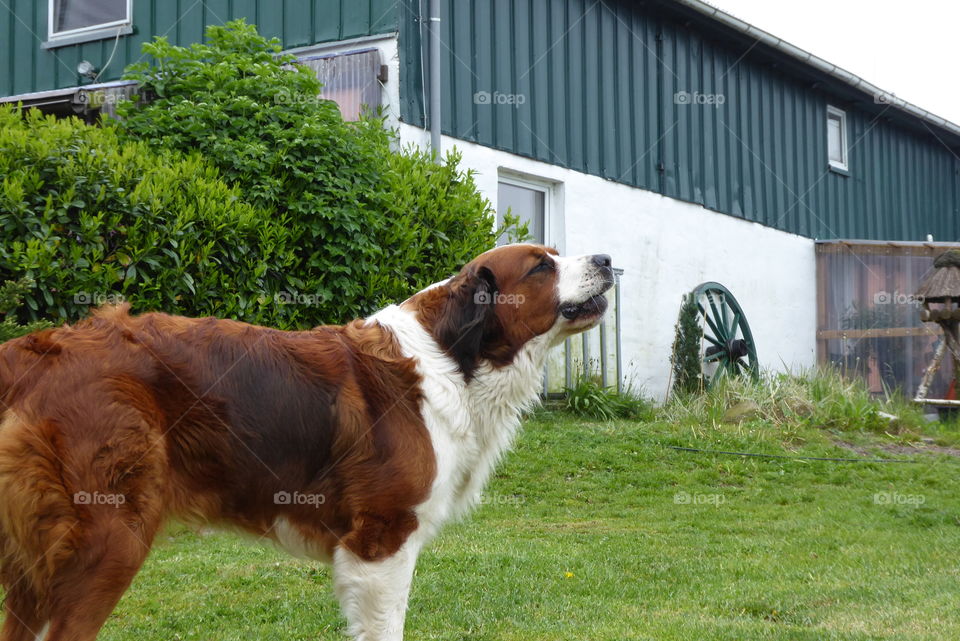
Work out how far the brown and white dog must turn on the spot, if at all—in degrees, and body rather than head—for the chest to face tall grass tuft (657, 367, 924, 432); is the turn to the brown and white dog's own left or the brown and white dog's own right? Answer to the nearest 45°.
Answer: approximately 45° to the brown and white dog's own left

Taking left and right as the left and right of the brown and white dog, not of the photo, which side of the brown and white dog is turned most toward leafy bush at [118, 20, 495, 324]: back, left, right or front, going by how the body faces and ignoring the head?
left

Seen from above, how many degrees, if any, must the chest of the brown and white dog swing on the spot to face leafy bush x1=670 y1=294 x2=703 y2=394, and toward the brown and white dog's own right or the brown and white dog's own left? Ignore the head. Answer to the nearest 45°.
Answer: approximately 45° to the brown and white dog's own left

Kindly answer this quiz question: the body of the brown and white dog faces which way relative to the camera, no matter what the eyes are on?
to the viewer's right

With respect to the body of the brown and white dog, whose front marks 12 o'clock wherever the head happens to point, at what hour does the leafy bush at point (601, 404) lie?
The leafy bush is roughly at 10 o'clock from the brown and white dog.
